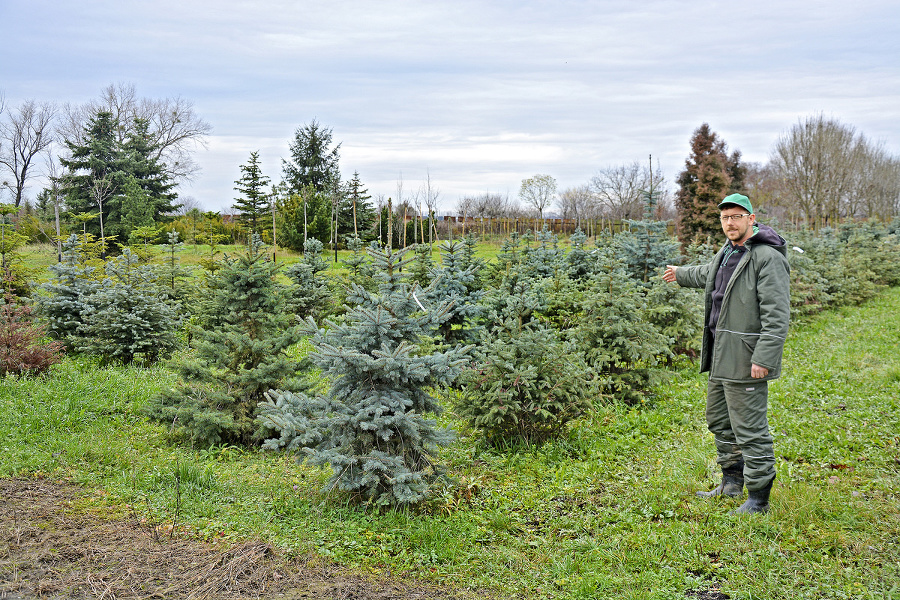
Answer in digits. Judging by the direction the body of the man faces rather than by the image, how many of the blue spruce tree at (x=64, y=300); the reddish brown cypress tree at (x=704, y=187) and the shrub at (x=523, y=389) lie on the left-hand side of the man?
0

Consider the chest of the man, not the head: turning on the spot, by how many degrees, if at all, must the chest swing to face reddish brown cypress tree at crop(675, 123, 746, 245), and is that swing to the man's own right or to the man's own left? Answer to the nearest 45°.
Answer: approximately 135° to the man's own right

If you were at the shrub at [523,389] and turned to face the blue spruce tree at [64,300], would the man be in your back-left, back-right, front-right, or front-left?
back-left

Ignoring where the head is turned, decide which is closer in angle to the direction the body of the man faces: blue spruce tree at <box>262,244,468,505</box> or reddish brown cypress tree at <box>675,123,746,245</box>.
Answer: the blue spruce tree

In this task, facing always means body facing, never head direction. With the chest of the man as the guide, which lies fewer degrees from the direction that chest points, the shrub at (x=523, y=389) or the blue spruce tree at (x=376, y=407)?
the blue spruce tree

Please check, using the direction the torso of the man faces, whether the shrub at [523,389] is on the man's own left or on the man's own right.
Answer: on the man's own right

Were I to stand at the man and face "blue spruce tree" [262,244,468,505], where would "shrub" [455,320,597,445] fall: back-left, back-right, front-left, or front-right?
front-right

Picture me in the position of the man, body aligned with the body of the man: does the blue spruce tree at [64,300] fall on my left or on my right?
on my right

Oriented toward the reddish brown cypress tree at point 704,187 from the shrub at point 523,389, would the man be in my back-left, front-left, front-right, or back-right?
back-right
